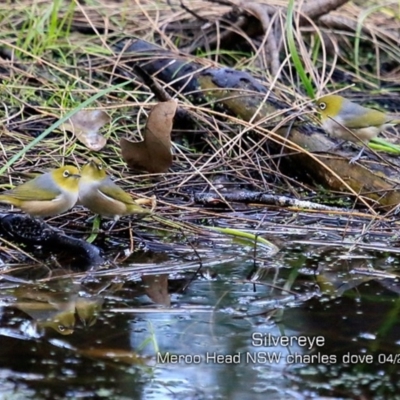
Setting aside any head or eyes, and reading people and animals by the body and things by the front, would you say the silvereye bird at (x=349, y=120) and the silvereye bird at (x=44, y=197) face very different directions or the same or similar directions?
very different directions

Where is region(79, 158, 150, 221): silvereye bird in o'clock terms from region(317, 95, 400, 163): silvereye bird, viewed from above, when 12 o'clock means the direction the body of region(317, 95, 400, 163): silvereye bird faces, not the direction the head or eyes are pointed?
region(79, 158, 150, 221): silvereye bird is roughly at 10 o'clock from region(317, 95, 400, 163): silvereye bird.

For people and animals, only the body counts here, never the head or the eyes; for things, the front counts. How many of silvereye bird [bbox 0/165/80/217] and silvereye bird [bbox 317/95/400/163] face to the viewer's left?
1

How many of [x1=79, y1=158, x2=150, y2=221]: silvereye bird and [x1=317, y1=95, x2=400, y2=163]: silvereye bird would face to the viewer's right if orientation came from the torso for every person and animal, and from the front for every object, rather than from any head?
0

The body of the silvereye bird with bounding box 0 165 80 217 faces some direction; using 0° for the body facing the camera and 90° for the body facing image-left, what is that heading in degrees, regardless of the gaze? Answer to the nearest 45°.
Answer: approximately 270°

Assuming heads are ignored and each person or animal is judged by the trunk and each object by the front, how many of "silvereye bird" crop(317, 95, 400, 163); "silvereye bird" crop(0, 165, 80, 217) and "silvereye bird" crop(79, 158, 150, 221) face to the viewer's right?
1

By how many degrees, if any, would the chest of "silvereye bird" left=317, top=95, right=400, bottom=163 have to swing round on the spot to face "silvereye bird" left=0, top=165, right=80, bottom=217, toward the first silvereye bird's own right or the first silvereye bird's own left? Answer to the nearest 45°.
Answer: approximately 45° to the first silvereye bird's own left

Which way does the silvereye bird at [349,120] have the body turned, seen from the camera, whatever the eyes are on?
to the viewer's left

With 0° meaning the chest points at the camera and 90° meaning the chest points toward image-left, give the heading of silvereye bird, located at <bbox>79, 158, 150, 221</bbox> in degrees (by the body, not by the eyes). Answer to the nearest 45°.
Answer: approximately 45°

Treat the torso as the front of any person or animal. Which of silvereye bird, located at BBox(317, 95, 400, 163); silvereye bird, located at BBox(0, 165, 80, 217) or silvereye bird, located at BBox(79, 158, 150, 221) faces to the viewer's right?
silvereye bird, located at BBox(0, 165, 80, 217)

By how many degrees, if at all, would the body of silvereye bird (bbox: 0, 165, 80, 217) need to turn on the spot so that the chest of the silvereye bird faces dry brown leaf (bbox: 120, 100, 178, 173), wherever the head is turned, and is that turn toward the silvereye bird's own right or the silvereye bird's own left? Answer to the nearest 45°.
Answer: approximately 45° to the silvereye bird's own left

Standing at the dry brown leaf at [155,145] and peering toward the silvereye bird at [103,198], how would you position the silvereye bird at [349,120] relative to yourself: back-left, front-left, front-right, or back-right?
back-left

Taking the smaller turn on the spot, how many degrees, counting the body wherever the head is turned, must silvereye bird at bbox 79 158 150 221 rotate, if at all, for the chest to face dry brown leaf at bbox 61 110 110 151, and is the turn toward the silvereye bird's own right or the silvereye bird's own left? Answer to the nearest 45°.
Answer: approximately 135° to the silvereye bird's own right
